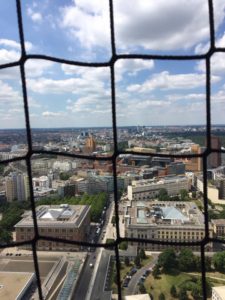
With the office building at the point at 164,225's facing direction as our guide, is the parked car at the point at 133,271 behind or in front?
in front

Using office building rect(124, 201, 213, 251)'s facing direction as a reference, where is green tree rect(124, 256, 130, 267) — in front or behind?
in front

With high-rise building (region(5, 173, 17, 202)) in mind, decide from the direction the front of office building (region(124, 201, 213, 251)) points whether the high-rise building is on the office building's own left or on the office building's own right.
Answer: on the office building's own right
